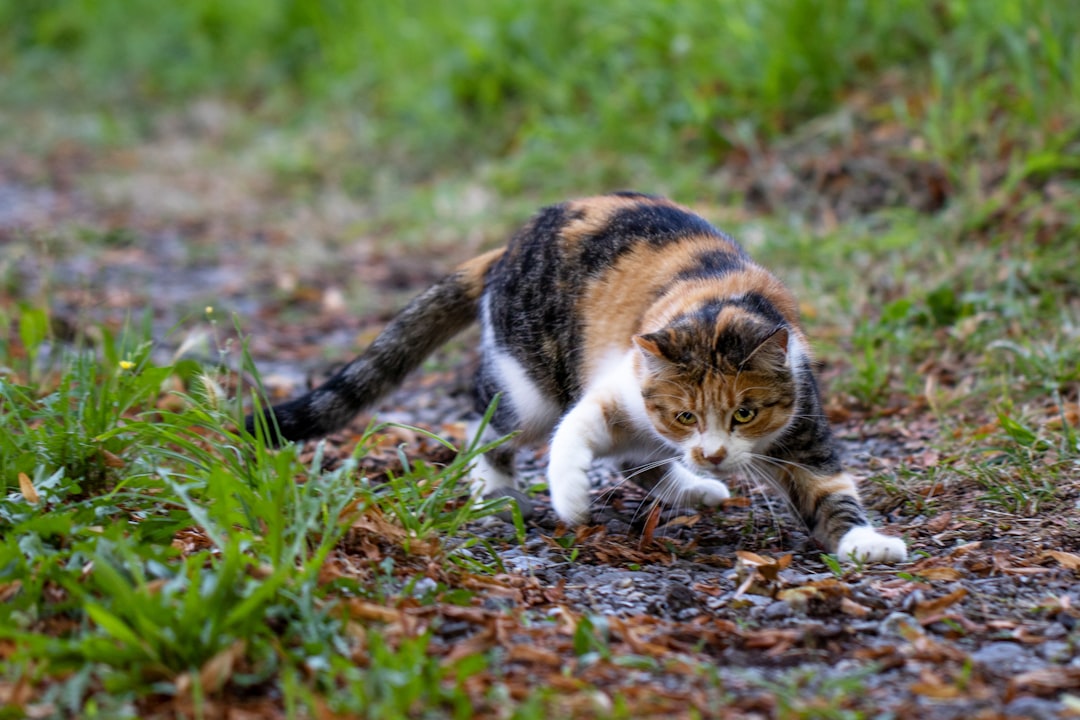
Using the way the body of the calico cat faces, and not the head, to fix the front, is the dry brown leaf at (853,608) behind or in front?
in front

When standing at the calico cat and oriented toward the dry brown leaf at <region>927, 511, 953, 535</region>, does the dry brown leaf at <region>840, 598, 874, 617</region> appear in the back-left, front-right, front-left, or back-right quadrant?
front-right

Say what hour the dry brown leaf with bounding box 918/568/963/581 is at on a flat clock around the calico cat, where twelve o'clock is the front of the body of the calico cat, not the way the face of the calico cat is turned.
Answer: The dry brown leaf is roughly at 12 o'clock from the calico cat.

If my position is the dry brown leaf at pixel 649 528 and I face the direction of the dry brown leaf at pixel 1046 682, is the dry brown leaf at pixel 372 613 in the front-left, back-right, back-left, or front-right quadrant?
front-right

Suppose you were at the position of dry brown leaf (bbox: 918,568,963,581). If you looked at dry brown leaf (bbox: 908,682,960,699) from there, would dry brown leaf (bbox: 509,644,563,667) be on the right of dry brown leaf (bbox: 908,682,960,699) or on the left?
right

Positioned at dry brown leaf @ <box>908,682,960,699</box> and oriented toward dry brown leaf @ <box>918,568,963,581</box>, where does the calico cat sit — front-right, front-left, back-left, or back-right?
front-left

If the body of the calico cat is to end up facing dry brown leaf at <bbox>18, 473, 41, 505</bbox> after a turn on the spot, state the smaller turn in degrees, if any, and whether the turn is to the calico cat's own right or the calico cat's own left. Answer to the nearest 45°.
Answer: approximately 90° to the calico cat's own right

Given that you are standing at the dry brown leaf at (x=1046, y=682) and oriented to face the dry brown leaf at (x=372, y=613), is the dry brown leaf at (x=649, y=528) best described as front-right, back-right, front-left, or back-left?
front-right

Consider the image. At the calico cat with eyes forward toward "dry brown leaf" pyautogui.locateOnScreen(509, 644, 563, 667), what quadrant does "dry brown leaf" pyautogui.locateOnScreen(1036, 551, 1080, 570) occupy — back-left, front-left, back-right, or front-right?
front-left

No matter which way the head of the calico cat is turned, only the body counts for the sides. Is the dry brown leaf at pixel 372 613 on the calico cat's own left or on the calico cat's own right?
on the calico cat's own right

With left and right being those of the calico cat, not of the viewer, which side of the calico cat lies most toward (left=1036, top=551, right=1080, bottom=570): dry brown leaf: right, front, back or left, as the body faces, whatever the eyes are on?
front

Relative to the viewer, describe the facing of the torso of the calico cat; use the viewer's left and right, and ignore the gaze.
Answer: facing the viewer and to the right of the viewer

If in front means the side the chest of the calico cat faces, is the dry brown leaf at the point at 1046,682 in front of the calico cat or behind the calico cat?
in front
